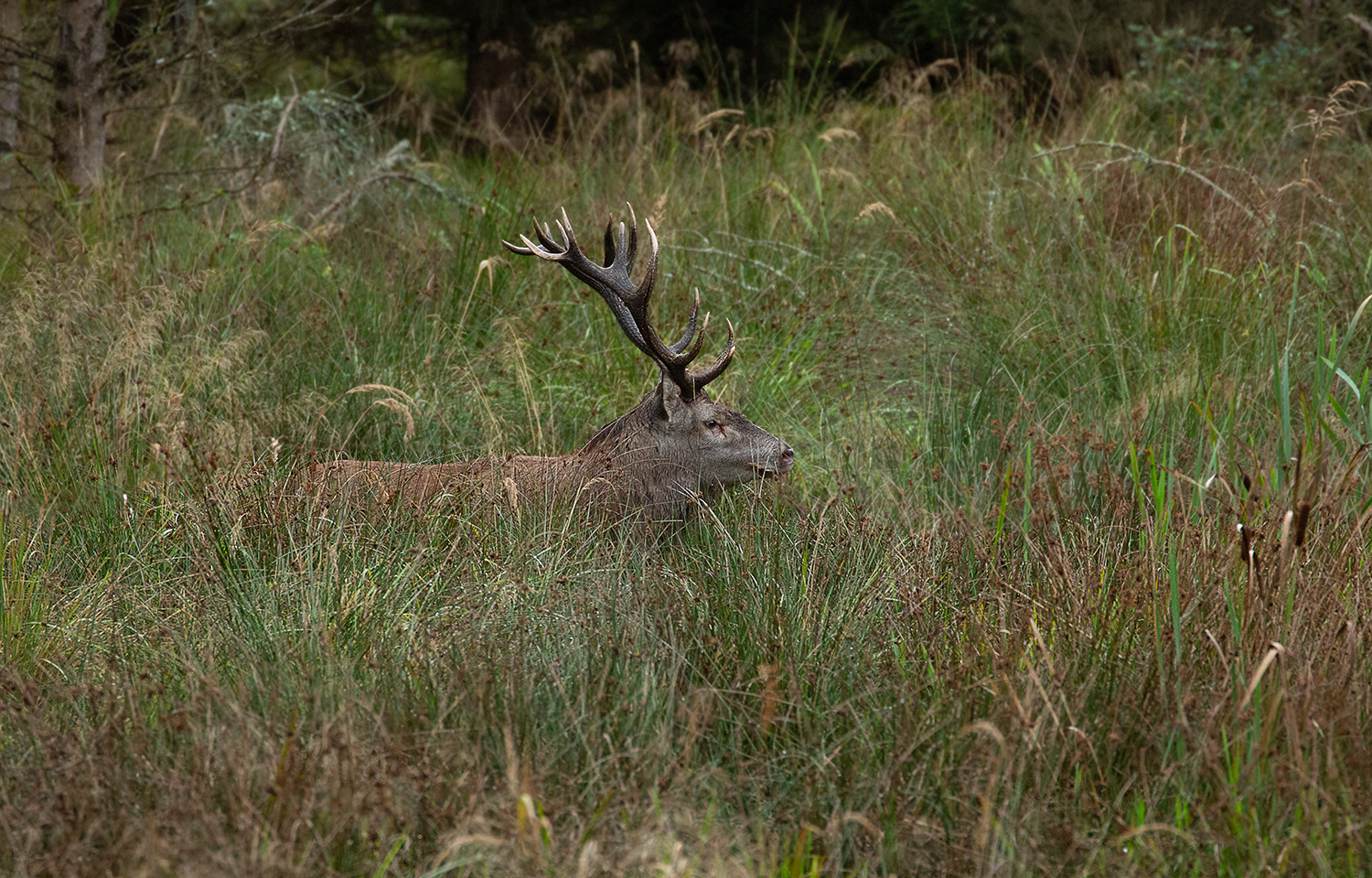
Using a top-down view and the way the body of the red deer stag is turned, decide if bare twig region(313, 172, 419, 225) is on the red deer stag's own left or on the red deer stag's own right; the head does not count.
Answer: on the red deer stag's own left

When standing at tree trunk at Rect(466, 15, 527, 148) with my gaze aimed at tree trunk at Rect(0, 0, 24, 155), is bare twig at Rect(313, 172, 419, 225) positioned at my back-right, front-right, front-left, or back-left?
front-left

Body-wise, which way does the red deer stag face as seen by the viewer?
to the viewer's right

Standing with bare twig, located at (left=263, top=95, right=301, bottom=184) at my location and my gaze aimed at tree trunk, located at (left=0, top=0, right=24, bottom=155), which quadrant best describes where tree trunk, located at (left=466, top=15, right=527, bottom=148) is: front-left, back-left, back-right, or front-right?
back-right

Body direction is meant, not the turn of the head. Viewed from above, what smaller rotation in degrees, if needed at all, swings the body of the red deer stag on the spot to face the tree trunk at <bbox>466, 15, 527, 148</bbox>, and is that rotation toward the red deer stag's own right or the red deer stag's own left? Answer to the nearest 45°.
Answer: approximately 90° to the red deer stag's own left

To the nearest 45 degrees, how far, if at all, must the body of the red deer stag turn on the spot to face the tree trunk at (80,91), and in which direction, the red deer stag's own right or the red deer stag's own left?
approximately 135° to the red deer stag's own left

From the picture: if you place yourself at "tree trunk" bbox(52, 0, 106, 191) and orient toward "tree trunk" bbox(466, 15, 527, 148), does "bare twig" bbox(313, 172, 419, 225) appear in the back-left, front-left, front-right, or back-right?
front-right
